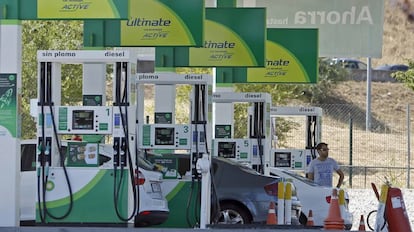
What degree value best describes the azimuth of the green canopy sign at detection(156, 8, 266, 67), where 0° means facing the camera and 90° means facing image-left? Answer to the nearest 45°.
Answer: approximately 0°

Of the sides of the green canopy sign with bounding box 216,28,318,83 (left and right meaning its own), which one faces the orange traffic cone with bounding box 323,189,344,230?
front

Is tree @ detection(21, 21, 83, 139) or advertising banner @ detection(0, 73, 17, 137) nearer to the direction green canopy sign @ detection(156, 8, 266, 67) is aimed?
the advertising banner
